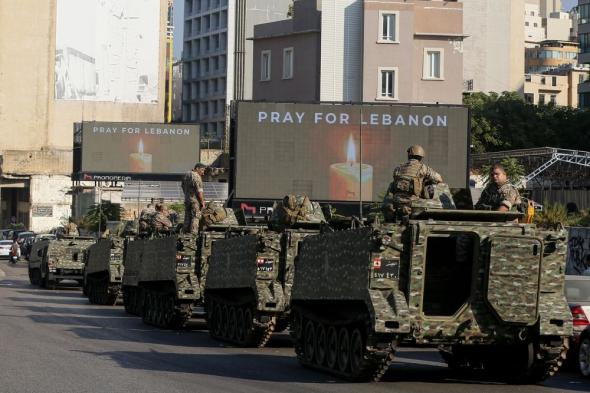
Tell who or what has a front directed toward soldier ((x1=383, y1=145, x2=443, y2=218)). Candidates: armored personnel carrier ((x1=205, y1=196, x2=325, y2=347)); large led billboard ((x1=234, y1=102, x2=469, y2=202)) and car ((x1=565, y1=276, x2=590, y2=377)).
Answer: the large led billboard

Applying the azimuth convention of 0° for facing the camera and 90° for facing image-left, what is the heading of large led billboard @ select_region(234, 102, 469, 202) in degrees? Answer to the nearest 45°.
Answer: approximately 0°

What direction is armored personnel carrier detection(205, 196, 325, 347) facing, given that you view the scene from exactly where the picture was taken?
facing away from the viewer and to the left of the viewer

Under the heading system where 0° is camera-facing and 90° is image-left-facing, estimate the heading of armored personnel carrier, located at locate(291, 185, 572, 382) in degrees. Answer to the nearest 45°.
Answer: approximately 135°
